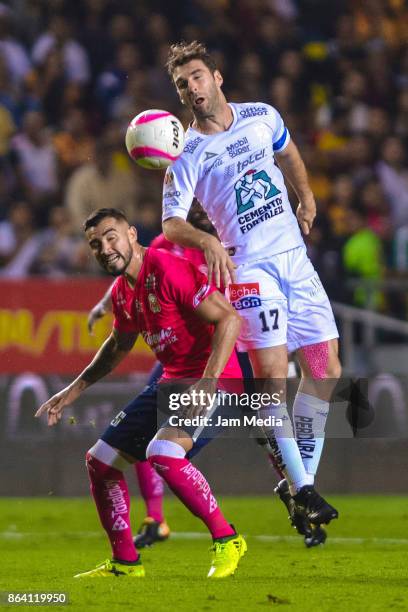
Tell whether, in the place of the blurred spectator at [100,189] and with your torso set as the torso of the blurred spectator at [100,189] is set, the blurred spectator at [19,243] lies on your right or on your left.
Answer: on your right

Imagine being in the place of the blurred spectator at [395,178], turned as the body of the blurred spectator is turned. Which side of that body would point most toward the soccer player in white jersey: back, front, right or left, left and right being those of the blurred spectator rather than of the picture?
front

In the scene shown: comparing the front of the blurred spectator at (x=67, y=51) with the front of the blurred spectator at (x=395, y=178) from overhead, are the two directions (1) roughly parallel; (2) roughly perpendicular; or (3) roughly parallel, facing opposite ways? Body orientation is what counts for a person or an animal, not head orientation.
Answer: roughly parallel

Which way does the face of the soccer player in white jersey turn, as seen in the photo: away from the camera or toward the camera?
toward the camera

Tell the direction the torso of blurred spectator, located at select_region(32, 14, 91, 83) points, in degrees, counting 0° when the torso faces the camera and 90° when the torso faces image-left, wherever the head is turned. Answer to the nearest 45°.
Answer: approximately 0°

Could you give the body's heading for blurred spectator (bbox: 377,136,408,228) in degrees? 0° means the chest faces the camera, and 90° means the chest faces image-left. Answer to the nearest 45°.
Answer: approximately 0°

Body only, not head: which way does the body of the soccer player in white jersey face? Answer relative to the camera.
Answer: toward the camera

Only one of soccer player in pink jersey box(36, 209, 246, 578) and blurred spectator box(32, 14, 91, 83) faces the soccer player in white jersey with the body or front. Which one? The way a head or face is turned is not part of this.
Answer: the blurred spectator

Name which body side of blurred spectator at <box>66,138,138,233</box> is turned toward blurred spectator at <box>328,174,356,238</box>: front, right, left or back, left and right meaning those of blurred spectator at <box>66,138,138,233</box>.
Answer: left

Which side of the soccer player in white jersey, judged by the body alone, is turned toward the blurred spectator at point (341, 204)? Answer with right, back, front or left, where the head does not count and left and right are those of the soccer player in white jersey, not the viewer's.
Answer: back

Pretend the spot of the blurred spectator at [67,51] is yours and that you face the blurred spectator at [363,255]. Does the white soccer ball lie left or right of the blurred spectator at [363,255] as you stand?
right

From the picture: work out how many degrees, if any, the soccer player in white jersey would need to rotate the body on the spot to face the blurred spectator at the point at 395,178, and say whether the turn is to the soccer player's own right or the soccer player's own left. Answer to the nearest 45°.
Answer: approximately 180°

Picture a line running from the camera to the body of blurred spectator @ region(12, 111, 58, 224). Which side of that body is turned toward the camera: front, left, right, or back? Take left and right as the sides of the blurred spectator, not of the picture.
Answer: front
